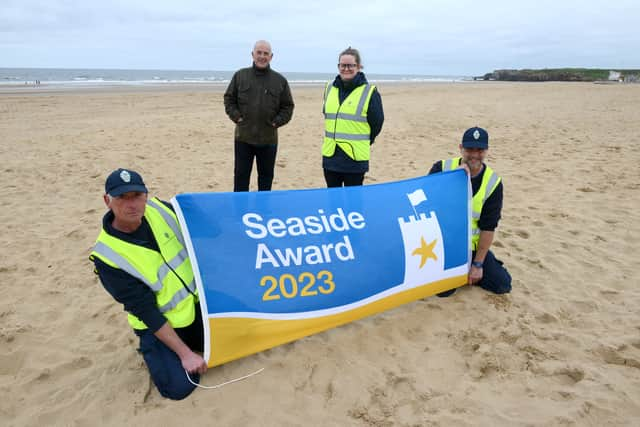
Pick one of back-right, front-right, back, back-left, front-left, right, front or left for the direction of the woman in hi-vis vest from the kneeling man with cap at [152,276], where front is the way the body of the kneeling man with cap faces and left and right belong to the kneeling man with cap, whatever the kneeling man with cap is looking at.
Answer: left

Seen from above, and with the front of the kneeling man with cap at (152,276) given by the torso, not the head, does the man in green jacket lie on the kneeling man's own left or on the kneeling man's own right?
on the kneeling man's own left

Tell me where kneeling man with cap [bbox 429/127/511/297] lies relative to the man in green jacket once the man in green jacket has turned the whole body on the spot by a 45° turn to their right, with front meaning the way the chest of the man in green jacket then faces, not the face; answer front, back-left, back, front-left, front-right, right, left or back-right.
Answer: left

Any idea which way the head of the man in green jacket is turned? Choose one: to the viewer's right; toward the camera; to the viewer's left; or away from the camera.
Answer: toward the camera

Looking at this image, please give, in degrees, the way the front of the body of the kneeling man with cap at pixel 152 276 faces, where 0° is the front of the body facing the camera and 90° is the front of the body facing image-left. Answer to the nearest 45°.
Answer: approximately 315°

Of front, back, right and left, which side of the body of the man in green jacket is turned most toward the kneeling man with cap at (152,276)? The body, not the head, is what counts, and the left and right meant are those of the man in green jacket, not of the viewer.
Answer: front

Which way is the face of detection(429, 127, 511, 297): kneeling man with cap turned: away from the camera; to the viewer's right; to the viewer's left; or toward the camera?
toward the camera

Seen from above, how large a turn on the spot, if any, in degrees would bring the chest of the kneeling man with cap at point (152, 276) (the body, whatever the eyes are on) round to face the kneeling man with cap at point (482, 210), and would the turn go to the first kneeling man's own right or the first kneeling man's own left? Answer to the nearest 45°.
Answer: approximately 45° to the first kneeling man's own left

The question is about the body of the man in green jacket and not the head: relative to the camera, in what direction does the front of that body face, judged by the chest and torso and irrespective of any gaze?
toward the camera
